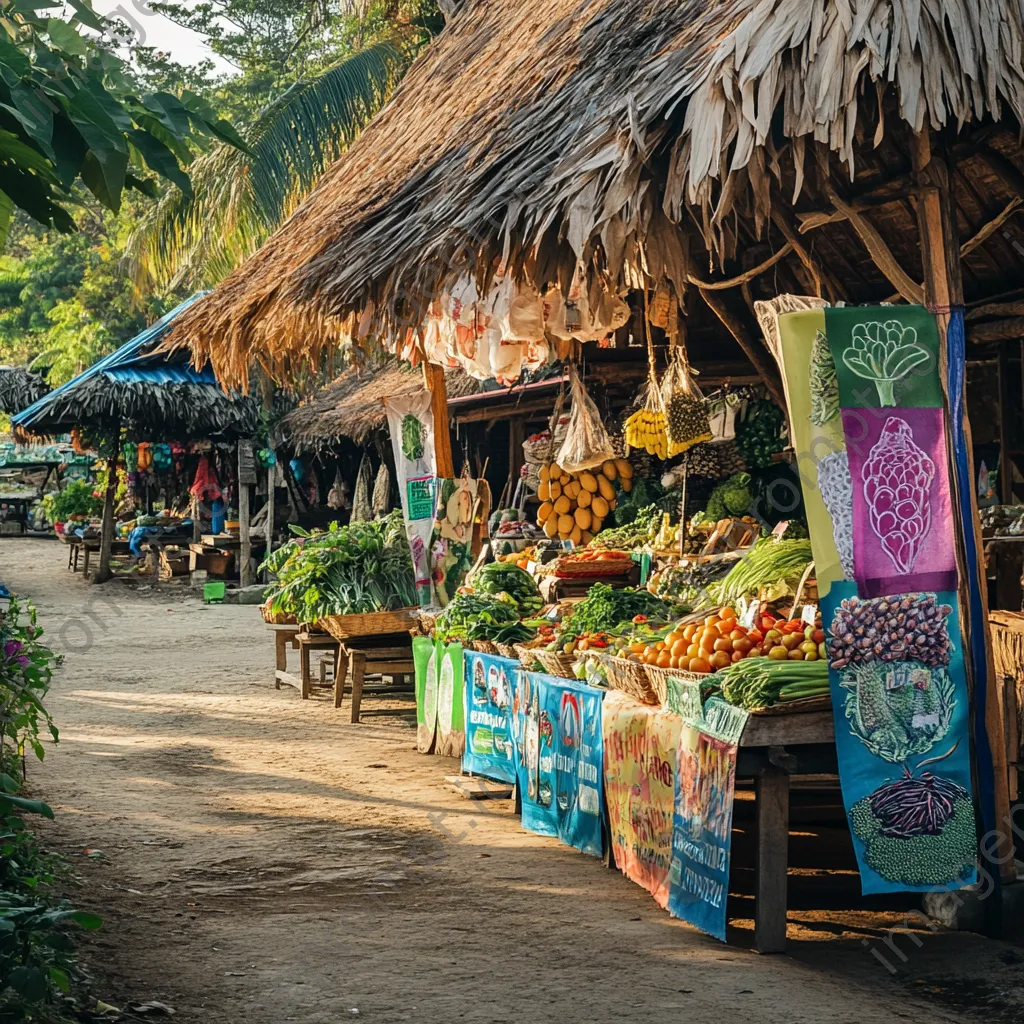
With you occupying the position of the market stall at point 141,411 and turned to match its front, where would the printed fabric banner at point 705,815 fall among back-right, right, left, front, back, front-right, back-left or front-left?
front

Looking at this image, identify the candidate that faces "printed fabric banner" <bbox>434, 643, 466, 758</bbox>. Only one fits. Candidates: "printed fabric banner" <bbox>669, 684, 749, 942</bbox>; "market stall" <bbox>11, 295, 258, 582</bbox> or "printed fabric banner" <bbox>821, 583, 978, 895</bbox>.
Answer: the market stall

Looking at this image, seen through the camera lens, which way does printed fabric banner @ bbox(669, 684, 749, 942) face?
facing the viewer and to the left of the viewer

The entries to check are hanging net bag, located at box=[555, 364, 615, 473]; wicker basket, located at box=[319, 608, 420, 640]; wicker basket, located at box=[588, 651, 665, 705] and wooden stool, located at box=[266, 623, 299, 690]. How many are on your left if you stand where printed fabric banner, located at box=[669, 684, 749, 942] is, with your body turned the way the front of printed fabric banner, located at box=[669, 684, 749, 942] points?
0

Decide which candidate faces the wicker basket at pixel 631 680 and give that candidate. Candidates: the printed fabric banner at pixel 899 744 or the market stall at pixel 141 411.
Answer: the market stall

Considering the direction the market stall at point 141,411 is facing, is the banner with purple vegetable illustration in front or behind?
in front

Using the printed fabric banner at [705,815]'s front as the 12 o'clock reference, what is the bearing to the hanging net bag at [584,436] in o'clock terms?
The hanging net bag is roughly at 4 o'clock from the printed fabric banner.

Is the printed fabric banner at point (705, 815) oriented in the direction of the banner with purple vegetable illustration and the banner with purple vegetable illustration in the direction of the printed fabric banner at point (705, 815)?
no

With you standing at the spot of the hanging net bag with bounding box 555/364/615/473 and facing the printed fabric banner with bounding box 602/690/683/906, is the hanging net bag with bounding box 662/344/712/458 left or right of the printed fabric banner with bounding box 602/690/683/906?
left

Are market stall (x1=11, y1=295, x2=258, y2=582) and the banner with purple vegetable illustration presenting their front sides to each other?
no

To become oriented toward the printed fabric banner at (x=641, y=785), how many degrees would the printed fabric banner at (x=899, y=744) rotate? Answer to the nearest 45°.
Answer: approximately 135° to its right

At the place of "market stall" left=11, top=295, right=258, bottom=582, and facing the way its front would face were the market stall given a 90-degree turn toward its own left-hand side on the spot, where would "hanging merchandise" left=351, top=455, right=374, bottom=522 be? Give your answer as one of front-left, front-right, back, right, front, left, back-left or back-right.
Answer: front

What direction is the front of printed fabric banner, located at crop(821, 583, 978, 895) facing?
toward the camera

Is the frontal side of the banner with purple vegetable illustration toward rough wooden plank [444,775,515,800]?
no

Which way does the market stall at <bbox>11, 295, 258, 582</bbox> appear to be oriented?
toward the camera
